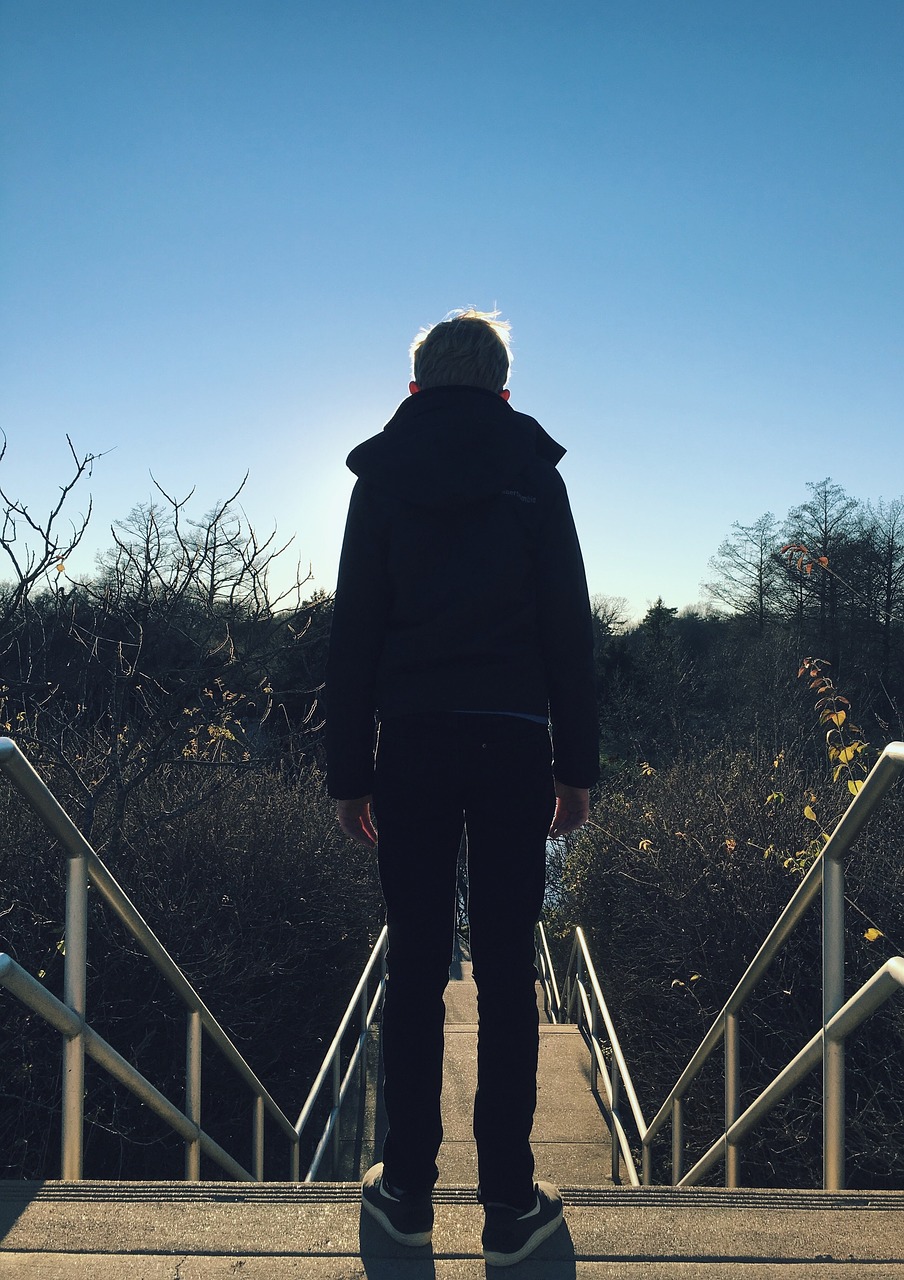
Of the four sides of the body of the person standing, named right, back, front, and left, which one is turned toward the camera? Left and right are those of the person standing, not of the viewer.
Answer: back

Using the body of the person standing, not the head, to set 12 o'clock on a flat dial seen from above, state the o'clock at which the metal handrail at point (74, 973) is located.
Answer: The metal handrail is roughly at 10 o'clock from the person standing.

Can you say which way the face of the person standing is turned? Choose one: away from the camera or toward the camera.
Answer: away from the camera

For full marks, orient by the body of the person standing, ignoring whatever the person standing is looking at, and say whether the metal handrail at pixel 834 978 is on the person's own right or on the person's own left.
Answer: on the person's own right
